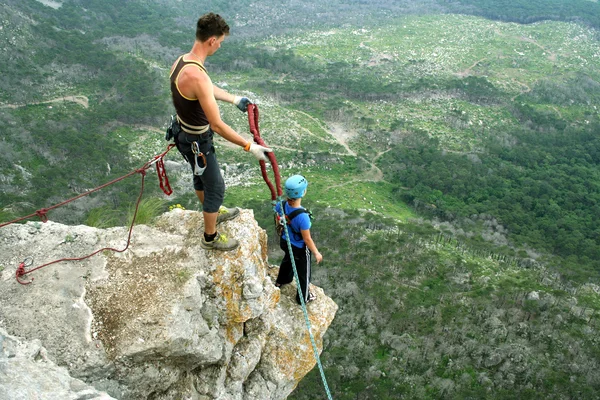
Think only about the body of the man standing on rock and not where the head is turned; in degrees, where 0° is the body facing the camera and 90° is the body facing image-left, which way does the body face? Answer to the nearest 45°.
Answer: approximately 270°
